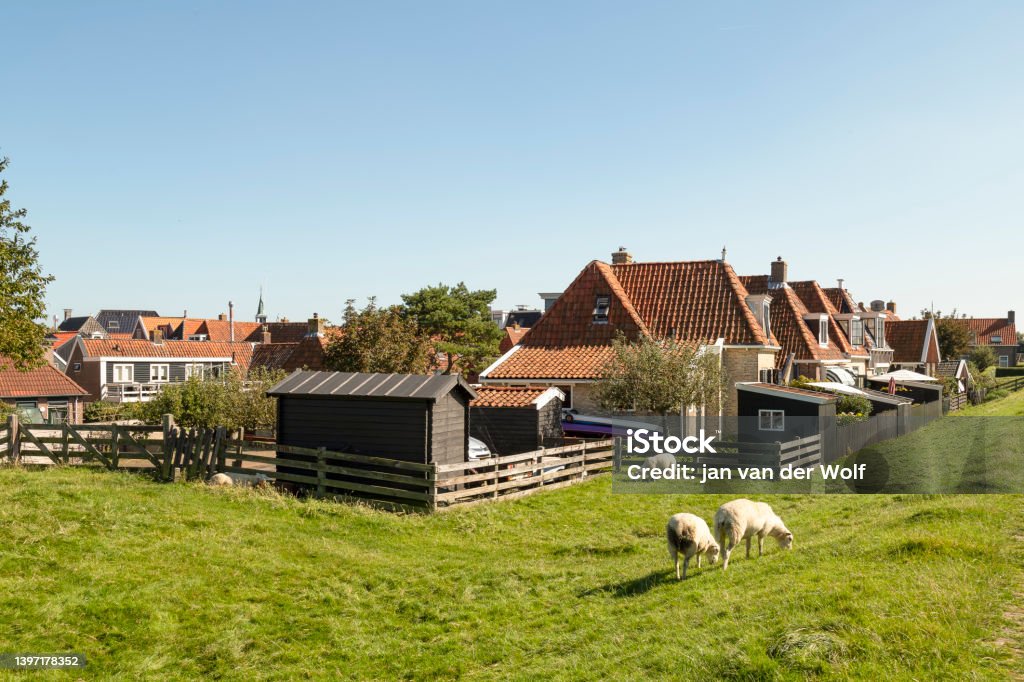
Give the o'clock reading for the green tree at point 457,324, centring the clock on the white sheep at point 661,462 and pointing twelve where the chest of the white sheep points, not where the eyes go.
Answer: The green tree is roughly at 2 o'clock from the white sheep.

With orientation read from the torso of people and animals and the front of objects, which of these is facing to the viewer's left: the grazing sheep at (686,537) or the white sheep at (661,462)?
the white sheep

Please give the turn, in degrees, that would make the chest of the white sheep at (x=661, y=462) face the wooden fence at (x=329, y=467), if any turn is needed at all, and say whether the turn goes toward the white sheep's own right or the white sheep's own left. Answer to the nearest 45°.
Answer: approximately 45° to the white sheep's own left

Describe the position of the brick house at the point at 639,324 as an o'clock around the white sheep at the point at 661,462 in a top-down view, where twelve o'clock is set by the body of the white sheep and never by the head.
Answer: The brick house is roughly at 3 o'clock from the white sheep.

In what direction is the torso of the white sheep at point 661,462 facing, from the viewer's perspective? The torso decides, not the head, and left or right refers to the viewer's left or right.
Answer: facing to the left of the viewer
